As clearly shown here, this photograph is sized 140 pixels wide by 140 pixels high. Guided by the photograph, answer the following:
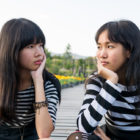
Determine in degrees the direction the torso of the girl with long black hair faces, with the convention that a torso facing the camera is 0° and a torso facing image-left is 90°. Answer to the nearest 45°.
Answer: approximately 315°

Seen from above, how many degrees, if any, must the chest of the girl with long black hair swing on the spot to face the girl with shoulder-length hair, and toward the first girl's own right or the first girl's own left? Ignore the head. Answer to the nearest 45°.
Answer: approximately 45° to the first girl's own left

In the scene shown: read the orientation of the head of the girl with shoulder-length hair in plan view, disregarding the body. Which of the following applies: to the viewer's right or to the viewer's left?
to the viewer's left

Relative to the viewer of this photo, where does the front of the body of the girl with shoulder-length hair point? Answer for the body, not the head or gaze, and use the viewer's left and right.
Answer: facing the viewer and to the left of the viewer

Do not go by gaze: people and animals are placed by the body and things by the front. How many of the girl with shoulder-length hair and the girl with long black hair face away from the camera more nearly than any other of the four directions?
0

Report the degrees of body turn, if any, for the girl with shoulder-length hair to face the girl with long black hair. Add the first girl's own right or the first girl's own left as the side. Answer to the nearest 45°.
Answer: approximately 45° to the first girl's own right

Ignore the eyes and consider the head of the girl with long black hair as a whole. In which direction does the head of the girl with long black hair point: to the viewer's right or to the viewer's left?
to the viewer's right
